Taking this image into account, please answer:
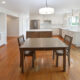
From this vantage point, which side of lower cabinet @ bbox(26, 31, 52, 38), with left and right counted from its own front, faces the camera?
front
